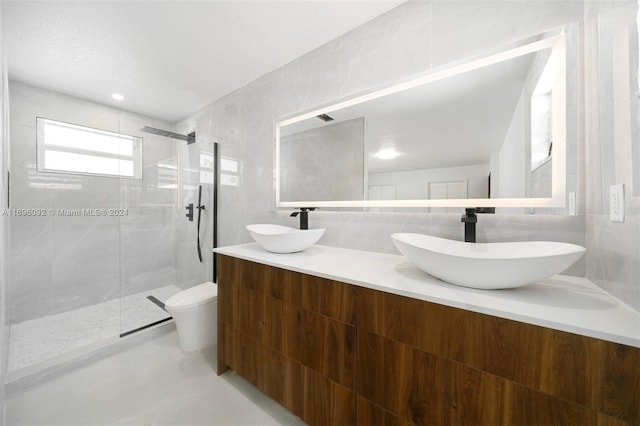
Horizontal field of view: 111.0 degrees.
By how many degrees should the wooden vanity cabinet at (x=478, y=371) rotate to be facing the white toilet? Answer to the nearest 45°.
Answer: approximately 45° to its right

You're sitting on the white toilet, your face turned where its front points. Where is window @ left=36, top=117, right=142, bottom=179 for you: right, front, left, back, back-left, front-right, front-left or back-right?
right

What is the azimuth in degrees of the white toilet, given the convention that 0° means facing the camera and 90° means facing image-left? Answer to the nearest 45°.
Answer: approximately 45°

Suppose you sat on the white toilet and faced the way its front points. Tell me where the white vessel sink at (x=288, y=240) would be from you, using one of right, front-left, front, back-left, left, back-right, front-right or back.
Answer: left

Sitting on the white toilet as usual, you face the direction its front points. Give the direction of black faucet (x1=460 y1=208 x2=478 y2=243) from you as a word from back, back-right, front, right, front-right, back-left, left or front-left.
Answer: left

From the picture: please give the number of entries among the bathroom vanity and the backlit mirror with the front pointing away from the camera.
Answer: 0

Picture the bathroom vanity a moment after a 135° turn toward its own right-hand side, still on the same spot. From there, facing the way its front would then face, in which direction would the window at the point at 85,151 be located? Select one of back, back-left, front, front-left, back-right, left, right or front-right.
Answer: left
